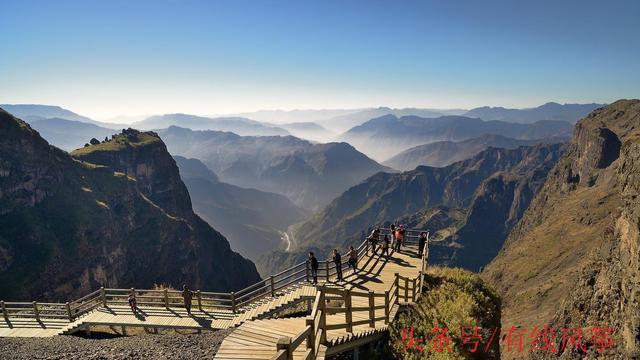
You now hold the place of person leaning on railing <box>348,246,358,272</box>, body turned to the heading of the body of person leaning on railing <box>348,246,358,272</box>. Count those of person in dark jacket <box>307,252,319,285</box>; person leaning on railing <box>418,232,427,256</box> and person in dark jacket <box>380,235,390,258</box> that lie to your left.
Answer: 1

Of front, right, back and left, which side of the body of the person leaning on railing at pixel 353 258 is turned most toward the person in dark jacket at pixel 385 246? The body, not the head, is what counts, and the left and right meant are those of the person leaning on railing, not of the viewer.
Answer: right

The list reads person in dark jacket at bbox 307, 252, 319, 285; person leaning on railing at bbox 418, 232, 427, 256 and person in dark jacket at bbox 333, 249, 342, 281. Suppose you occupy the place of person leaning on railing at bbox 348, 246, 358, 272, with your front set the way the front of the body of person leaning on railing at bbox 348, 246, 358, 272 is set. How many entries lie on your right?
1

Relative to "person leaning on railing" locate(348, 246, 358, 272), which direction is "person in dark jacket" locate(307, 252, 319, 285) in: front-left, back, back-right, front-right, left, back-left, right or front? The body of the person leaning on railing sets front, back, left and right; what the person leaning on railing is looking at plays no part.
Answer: left

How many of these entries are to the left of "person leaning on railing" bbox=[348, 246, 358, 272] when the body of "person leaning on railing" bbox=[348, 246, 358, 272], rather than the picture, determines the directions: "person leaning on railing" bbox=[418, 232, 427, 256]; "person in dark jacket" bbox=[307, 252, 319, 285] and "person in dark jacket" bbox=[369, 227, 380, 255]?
1

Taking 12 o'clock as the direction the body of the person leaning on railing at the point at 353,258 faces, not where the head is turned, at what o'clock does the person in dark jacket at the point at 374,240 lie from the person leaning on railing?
The person in dark jacket is roughly at 2 o'clock from the person leaning on railing.

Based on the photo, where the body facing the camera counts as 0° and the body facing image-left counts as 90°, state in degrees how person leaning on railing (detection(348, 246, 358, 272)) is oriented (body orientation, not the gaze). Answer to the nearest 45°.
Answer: approximately 135°
